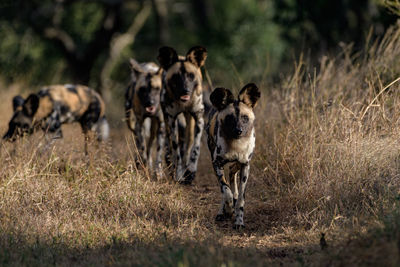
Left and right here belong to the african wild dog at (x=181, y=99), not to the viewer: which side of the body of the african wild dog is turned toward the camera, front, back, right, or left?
front

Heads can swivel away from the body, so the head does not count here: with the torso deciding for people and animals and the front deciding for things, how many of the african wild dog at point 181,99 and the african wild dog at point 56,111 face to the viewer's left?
1

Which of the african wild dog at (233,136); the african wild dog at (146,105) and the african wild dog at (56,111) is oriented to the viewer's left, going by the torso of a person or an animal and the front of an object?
the african wild dog at (56,111)

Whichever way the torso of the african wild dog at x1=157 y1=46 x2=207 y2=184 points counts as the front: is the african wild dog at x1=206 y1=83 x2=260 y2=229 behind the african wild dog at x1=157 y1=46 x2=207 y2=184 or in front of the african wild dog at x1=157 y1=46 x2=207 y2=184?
in front

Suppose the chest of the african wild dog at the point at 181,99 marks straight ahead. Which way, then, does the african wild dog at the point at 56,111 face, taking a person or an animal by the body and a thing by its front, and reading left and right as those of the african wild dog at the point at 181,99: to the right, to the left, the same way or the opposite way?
to the right

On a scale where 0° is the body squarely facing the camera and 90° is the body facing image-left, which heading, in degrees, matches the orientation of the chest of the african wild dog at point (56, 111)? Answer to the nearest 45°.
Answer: approximately 90°

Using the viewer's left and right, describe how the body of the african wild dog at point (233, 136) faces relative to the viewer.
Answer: facing the viewer

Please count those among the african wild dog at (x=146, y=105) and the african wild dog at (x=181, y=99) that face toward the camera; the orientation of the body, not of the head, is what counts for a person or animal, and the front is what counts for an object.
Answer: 2

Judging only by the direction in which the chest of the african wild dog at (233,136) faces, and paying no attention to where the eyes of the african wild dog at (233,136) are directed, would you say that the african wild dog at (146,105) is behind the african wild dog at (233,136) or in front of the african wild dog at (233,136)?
behind

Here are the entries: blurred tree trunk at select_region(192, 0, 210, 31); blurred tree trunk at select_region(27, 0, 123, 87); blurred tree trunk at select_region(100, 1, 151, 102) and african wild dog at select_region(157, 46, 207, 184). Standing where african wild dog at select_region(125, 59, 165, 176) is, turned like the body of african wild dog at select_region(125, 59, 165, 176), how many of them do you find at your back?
3

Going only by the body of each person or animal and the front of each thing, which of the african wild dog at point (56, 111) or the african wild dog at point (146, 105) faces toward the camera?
the african wild dog at point (146, 105)

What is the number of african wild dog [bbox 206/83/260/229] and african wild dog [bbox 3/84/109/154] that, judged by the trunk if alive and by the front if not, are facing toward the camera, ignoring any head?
1

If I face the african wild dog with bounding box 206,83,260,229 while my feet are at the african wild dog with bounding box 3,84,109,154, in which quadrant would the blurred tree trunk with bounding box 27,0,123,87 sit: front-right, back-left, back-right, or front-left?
back-left

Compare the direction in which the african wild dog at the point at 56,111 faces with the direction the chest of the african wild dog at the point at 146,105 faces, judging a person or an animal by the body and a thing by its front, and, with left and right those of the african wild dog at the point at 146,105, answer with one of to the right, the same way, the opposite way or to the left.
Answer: to the right

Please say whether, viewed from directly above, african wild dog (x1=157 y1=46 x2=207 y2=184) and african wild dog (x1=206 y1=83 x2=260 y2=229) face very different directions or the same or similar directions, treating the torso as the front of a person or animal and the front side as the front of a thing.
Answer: same or similar directions
